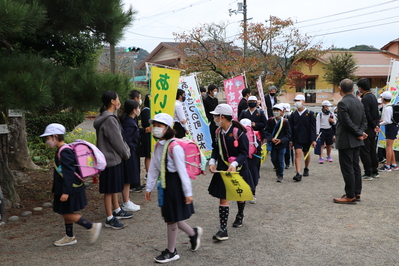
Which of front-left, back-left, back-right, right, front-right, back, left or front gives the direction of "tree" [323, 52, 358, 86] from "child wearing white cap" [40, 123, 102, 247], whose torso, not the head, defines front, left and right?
back-right

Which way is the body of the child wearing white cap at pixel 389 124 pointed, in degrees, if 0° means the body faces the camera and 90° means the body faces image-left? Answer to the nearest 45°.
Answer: approximately 90°

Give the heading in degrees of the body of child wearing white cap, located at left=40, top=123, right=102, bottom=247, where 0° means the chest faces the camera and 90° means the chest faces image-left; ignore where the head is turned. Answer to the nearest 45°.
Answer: approximately 90°

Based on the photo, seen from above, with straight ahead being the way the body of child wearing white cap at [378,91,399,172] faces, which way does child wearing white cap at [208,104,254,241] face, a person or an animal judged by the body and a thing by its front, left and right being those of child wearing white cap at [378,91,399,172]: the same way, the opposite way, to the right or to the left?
to the left

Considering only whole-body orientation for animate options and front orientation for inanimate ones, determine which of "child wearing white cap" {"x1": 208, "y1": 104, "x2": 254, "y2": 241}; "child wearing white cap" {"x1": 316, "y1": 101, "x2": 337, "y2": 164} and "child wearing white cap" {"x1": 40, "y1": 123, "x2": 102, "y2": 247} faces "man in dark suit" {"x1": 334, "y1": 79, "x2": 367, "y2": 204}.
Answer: "child wearing white cap" {"x1": 316, "y1": 101, "x2": 337, "y2": 164}

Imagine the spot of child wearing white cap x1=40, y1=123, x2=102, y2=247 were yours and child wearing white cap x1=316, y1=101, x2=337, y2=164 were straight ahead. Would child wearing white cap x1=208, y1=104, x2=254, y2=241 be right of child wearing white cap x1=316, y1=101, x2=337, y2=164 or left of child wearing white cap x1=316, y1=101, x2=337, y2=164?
right

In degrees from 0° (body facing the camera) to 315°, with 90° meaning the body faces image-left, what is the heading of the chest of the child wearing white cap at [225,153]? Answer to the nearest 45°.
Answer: approximately 45°

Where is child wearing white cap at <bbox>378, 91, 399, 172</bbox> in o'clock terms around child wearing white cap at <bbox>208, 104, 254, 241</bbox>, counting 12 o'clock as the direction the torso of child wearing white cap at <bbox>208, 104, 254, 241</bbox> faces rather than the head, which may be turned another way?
child wearing white cap at <bbox>378, 91, 399, 172</bbox> is roughly at 6 o'clock from child wearing white cap at <bbox>208, 104, 254, 241</bbox>.

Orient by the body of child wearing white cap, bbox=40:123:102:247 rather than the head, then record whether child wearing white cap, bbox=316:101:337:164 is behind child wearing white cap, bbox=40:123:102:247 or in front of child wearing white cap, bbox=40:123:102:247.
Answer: behind

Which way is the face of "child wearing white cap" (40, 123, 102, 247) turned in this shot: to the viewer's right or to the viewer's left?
to the viewer's left
